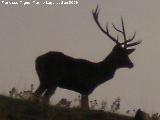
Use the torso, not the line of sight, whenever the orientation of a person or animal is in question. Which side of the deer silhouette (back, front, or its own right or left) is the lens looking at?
right
